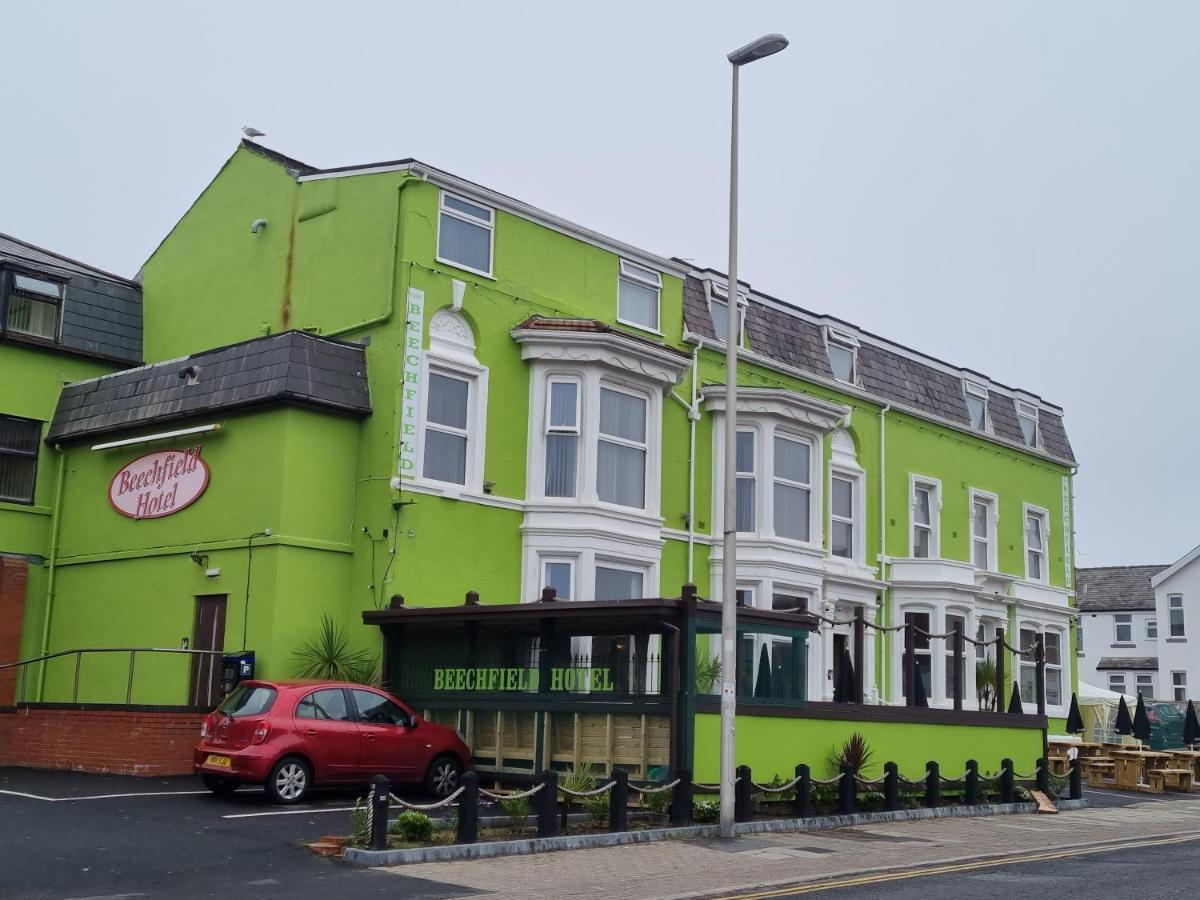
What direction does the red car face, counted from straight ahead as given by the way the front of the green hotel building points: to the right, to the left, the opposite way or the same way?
to the left

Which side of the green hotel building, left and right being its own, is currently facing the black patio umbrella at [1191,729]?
left

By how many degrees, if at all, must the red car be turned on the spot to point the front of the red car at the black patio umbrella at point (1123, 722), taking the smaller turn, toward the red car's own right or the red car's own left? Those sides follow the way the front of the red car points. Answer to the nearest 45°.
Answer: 0° — it already faces it

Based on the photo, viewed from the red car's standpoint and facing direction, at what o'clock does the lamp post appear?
The lamp post is roughly at 2 o'clock from the red car.

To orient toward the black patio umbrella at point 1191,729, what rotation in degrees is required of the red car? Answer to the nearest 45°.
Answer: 0° — it already faces it

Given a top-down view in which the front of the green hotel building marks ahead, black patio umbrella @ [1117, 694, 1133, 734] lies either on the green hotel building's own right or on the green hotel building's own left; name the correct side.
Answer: on the green hotel building's own left

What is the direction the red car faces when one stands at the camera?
facing away from the viewer and to the right of the viewer

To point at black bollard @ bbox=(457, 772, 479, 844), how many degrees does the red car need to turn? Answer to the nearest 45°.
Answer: approximately 90° to its right

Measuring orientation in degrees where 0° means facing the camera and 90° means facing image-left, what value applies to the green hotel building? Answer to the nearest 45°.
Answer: approximately 315°

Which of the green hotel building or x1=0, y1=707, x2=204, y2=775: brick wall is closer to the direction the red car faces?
the green hotel building

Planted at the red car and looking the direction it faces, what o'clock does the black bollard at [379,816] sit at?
The black bollard is roughly at 4 o'clock from the red car.

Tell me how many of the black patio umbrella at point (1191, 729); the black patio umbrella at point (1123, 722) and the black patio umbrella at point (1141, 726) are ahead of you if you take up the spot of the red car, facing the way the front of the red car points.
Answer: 3
